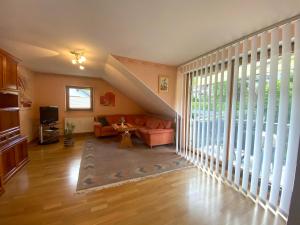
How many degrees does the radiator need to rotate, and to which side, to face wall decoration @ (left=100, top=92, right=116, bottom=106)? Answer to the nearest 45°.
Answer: approximately 90° to its left

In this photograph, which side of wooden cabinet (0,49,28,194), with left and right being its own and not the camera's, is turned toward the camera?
right

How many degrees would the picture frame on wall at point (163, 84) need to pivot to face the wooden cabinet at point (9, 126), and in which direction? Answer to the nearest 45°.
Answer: approximately 45° to its right

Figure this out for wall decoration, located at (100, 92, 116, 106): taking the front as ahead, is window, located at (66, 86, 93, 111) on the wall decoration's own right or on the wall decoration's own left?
on the wall decoration's own right

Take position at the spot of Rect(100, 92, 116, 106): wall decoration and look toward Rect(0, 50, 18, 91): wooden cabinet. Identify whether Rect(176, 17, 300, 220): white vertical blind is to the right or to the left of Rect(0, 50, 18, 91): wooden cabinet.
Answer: left

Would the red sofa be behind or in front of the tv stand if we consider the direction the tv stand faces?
in front

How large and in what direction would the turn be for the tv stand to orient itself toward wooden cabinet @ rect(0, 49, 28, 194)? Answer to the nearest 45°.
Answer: approximately 45° to its right

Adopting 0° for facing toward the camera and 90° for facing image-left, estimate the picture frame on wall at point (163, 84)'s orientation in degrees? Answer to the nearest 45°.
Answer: approximately 0°

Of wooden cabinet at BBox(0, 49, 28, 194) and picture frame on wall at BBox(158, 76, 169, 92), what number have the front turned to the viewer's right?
1
